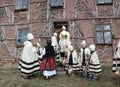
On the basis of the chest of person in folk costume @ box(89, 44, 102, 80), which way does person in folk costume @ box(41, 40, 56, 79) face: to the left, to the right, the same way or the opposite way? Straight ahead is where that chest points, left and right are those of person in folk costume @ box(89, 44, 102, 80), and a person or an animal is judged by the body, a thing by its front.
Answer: to the right

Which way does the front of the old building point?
toward the camera

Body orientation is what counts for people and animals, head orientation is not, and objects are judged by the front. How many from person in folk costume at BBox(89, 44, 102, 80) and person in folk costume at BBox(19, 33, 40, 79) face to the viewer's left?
1

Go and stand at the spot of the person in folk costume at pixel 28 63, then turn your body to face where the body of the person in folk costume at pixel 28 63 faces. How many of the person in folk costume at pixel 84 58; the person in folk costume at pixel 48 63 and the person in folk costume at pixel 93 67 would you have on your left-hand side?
0

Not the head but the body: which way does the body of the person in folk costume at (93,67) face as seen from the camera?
to the viewer's left

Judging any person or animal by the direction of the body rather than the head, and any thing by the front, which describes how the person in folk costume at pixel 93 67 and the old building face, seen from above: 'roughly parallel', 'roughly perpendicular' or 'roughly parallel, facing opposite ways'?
roughly perpendicular

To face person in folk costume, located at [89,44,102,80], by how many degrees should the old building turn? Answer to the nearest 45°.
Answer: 0° — it already faces them

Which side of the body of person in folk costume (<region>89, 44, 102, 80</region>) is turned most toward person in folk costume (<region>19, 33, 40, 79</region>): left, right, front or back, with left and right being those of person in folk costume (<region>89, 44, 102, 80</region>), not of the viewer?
front

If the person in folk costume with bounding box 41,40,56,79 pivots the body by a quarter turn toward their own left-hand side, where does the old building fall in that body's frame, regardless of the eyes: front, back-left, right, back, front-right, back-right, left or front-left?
right

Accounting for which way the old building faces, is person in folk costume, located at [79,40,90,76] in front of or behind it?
in front

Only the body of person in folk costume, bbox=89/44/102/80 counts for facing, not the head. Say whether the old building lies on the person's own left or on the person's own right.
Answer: on the person's own right

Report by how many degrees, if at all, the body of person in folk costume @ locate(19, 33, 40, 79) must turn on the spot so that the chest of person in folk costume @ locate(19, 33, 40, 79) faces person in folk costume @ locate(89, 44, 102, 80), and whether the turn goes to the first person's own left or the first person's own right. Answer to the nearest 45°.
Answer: approximately 45° to the first person's own right

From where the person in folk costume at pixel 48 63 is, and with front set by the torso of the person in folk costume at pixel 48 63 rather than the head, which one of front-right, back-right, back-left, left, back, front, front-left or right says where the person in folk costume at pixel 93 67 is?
right

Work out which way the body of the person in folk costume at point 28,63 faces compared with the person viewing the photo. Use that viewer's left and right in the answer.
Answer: facing away from the viewer and to the right of the viewer

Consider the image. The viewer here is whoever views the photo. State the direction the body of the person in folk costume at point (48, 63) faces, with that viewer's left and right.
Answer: facing away from the viewer

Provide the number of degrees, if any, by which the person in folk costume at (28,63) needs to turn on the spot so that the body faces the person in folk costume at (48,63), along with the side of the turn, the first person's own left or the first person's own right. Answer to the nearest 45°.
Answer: approximately 45° to the first person's own right
